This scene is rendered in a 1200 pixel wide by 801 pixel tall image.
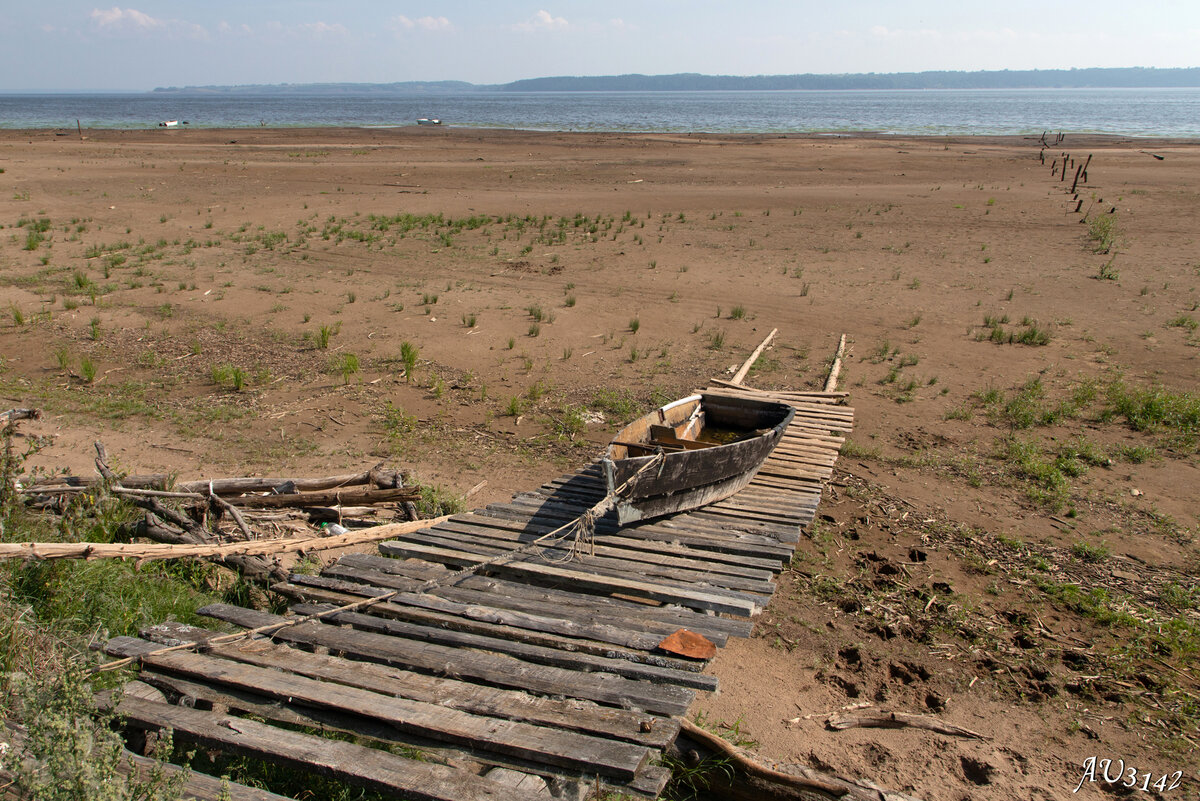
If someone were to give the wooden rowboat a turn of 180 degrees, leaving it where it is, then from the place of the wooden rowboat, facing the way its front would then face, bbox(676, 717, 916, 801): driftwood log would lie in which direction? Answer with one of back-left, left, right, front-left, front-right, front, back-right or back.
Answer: back-right

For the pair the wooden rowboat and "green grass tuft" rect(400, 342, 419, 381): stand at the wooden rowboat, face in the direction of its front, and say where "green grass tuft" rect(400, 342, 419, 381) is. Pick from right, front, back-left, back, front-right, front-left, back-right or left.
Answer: right

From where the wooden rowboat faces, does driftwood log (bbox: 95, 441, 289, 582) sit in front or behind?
in front

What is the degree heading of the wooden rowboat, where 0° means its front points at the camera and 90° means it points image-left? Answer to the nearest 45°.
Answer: approximately 45°

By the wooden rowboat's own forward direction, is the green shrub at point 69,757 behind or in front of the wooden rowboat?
in front

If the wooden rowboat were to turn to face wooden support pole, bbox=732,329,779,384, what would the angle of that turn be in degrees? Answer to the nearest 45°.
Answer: approximately 135° to its right

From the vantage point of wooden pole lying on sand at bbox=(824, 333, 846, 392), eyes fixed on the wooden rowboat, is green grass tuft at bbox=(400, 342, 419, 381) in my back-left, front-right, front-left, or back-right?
front-right

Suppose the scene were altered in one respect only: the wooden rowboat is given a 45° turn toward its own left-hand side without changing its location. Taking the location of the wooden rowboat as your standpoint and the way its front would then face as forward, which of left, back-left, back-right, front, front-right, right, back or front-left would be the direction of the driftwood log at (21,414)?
right

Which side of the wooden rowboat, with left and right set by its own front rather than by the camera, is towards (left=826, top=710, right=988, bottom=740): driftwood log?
left
